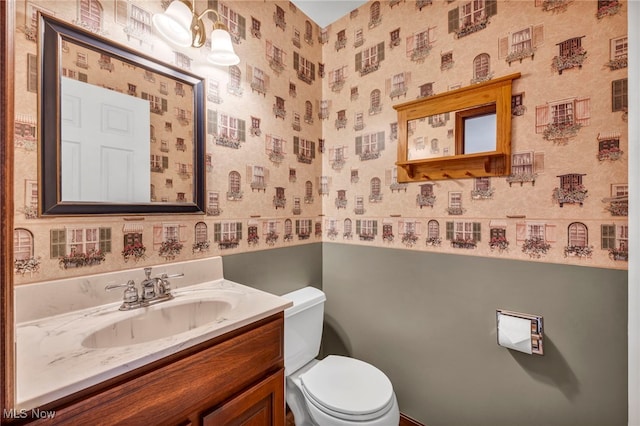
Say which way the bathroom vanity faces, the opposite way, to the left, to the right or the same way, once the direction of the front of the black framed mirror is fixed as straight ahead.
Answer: the same way

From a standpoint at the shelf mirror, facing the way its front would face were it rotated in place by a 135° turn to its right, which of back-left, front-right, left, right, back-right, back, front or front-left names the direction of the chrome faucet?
back-left

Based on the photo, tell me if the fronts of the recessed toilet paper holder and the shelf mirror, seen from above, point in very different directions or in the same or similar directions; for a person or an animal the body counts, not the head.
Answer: same or similar directions

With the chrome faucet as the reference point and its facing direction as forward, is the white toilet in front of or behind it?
in front

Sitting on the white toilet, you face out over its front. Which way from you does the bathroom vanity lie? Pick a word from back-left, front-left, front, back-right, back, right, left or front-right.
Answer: right

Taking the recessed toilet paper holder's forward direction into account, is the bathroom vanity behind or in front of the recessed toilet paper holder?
in front

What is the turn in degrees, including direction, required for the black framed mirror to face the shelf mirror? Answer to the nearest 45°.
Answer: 0° — it already faces it

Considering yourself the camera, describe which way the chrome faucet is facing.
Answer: facing the viewer and to the right of the viewer

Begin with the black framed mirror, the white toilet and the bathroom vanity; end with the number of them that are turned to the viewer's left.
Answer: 0

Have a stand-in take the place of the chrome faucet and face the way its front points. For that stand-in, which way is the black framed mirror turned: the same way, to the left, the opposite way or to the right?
the same way

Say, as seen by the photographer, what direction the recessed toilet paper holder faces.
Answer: facing the viewer and to the left of the viewer

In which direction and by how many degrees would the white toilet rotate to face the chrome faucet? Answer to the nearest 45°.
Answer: approximately 90° to its right
